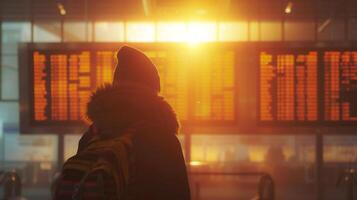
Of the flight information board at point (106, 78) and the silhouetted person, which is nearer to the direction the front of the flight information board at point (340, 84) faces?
the silhouetted person

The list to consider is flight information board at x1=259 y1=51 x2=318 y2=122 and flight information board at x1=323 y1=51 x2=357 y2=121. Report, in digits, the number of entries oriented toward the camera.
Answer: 2

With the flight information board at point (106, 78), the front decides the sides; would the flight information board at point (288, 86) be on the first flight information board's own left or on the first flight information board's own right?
on the first flight information board's own left

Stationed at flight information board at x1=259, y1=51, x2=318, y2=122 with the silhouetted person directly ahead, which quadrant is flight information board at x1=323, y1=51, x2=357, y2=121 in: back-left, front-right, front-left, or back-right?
back-left

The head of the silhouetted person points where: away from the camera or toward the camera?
away from the camera

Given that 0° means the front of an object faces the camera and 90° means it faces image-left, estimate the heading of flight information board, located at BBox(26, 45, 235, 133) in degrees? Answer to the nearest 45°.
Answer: approximately 0°

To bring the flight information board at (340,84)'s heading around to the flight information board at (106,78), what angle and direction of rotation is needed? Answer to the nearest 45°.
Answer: approximately 90° to its right
